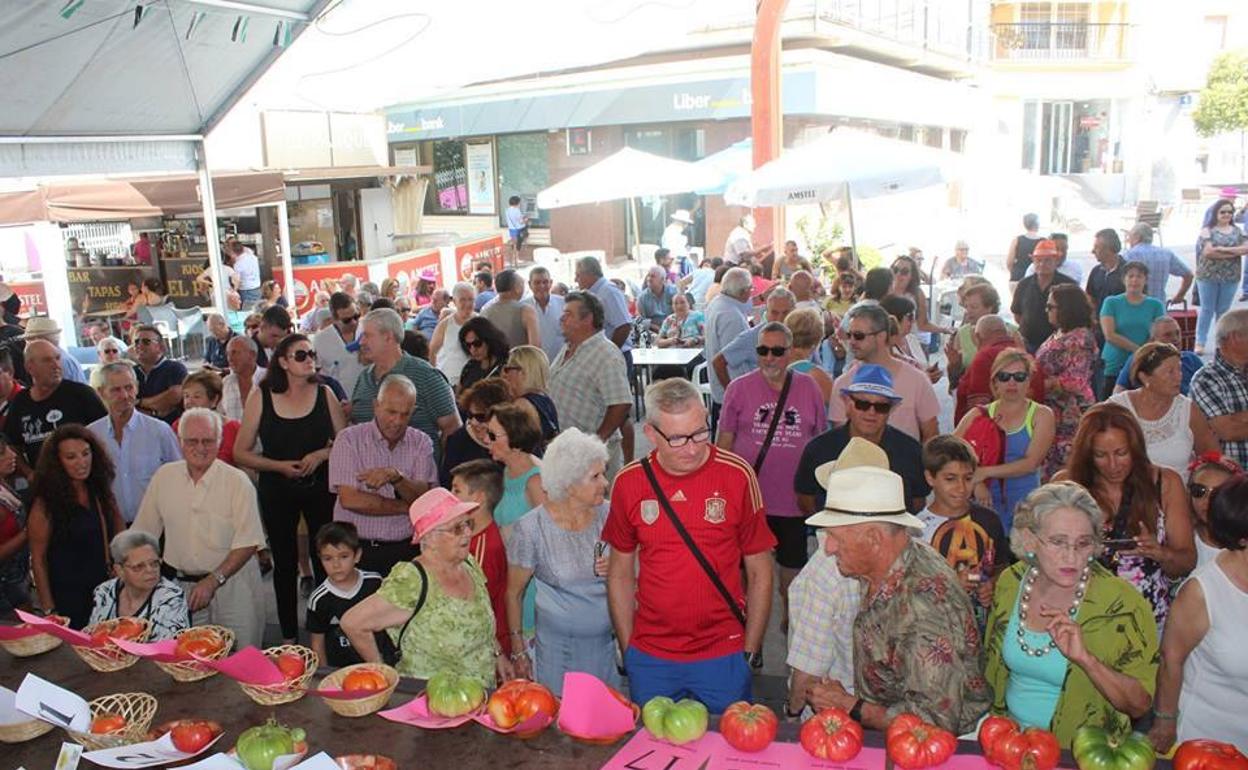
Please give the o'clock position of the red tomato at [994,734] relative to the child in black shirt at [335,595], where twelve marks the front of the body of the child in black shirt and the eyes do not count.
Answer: The red tomato is roughly at 11 o'clock from the child in black shirt.

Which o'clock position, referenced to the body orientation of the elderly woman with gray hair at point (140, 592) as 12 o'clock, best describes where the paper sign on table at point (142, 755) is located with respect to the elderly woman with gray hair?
The paper sign on table is roughly at 12 o'clock from the elderly woman with gray hair.

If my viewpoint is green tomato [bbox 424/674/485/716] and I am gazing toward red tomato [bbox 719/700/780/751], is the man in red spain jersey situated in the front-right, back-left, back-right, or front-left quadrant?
front-left

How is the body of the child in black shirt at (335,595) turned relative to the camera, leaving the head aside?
toward the camera

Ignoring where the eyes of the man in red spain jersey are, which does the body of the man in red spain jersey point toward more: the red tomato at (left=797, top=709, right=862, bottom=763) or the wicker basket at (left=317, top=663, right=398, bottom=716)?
the red tomato

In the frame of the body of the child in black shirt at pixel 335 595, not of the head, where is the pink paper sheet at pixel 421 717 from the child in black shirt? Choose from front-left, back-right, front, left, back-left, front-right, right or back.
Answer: front

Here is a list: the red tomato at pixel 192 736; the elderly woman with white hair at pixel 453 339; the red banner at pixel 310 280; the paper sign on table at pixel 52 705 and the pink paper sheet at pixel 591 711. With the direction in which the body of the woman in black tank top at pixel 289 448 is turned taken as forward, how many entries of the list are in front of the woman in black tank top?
3

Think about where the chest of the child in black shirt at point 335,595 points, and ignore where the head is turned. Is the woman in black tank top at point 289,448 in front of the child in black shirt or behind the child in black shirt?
behind

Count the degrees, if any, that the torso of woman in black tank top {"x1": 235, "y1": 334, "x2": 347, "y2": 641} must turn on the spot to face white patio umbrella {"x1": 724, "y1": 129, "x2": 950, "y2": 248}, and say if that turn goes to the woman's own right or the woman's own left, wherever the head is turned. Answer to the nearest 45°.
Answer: approximately 135° to the woman's own left

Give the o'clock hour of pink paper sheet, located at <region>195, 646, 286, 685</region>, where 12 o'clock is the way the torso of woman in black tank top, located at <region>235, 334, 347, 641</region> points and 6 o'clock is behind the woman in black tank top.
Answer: The pink paper sheet is roughly at 12 o'clock from the woman in black tank top.

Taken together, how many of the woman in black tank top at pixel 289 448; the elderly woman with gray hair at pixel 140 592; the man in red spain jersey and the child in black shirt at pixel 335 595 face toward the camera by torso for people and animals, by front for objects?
4

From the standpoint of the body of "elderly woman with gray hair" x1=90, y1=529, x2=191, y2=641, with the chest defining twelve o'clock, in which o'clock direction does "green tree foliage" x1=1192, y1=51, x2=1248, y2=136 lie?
The green tree foliage is roughly at 8 o'clock from the elderly woman with gray hair.
